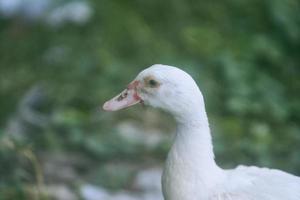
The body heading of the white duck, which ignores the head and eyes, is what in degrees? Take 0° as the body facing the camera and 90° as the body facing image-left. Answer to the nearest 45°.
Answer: approximately 90°
